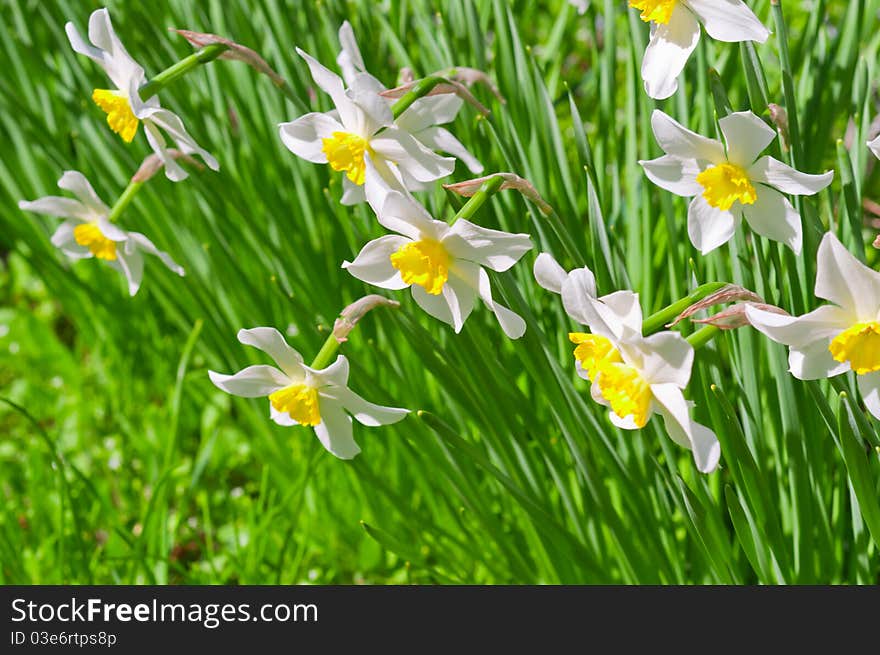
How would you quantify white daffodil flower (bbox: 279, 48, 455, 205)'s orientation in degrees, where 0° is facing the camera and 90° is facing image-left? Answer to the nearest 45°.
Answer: approximately 45°

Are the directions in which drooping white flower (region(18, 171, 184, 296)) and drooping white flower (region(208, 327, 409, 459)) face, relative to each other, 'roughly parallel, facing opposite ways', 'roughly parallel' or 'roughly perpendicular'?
roughly parallel

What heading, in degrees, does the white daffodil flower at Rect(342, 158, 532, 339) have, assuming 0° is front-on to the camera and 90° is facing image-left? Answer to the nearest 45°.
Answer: approximately 45°

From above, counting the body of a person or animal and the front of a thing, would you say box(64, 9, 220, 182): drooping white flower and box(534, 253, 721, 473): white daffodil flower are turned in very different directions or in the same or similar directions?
same or similar directions

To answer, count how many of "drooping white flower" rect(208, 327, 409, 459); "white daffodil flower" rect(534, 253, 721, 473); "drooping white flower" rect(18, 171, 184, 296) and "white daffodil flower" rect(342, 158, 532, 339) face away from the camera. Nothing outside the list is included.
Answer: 0

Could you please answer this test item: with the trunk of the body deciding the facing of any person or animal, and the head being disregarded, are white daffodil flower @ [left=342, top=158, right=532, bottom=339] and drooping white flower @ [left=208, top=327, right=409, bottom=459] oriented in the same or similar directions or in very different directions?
same or similar directions

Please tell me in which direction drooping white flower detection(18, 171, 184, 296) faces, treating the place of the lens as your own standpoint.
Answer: facing the viewer and to the left of the viewer
